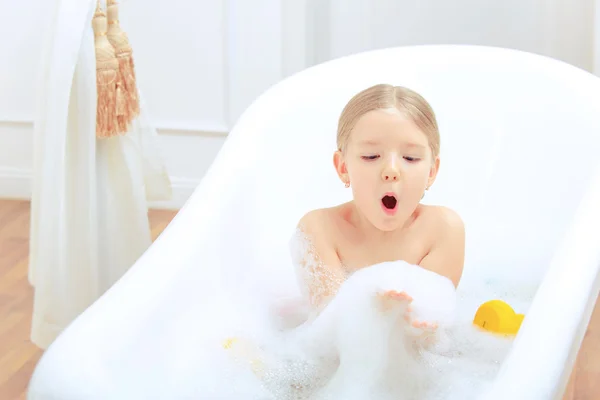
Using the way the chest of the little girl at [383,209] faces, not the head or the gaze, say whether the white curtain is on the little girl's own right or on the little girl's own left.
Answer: on the little girl's own right

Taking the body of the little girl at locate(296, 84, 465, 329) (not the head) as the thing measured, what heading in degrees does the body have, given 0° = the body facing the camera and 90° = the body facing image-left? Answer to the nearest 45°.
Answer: approximately 0°
